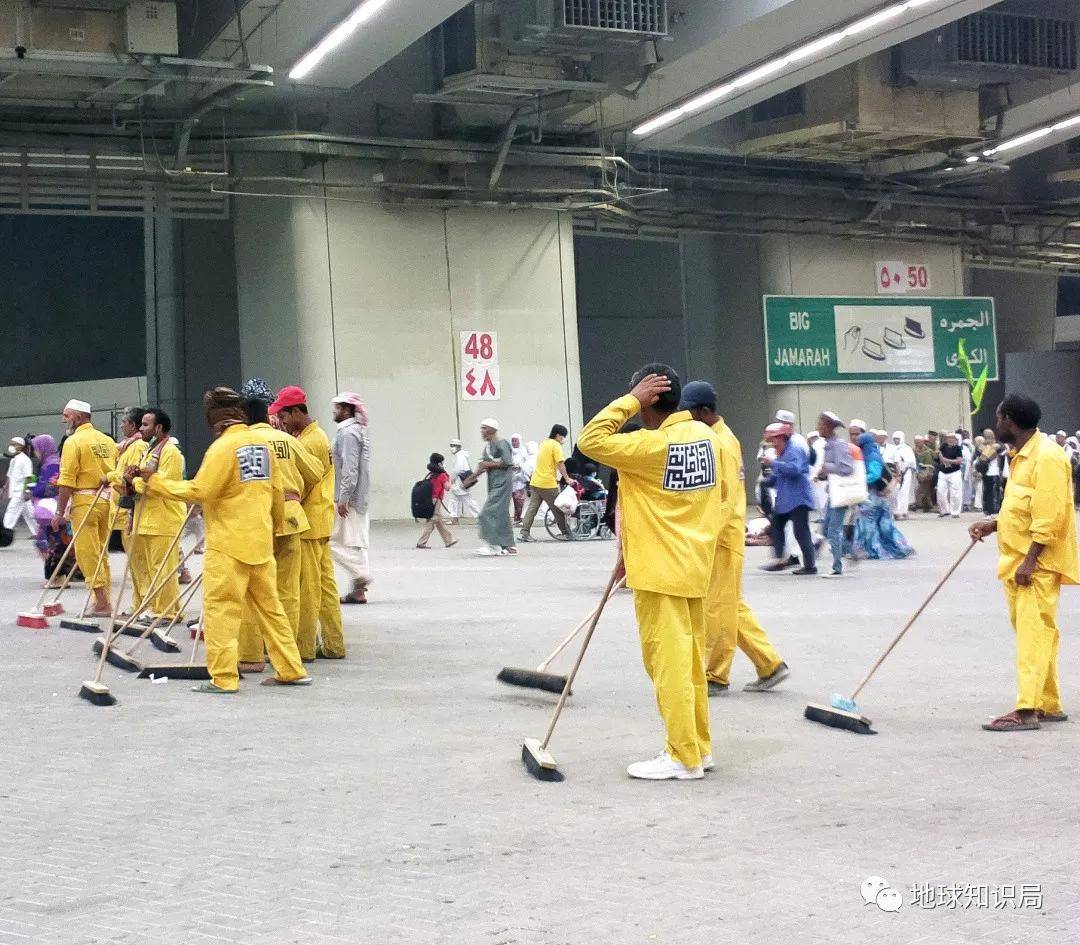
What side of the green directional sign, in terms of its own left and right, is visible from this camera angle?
front

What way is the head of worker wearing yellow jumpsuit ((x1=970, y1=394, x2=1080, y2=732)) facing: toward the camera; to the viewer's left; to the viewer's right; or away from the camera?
to the viewer's left

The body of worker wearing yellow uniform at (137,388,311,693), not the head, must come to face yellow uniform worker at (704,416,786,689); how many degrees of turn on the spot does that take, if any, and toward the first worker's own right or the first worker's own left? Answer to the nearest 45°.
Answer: approximately 135° to the first worker's own right

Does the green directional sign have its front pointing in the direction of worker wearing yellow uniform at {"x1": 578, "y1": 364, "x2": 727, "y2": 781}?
yes

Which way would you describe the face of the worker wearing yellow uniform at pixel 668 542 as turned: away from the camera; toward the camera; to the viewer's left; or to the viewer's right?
away from the camera

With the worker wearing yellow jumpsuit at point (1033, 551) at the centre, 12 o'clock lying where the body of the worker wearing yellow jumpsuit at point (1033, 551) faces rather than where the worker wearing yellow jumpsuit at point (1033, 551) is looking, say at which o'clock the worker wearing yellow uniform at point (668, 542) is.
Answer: the worker wearing yellow uniform at point (668, 542) is roughly at 12 o'clock from the worker wearing yellow jumpsuit at point (1033, 551).

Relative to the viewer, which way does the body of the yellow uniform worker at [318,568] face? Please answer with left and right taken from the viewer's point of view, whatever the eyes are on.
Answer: facing to the left of the viewer

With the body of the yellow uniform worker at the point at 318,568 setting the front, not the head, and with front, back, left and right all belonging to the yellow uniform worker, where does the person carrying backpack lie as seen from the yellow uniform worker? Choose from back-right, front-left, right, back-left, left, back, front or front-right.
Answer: right
